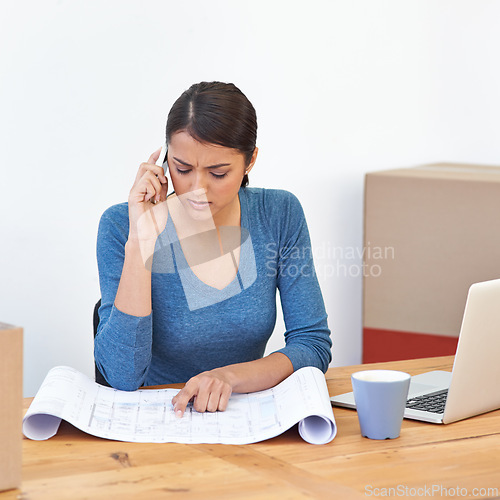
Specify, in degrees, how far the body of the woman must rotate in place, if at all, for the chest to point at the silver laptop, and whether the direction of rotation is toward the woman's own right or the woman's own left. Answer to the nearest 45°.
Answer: approximately 45° to the woman's own left

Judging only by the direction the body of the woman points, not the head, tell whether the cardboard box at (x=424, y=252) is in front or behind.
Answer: behind

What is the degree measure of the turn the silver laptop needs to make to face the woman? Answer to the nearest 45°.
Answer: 0° — it already faces them

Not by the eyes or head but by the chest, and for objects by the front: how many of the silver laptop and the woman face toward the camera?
1

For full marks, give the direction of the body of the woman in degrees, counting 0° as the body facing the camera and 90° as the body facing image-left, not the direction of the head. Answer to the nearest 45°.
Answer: approximately 0°

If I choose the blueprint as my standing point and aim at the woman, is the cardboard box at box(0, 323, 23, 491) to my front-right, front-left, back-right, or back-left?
back-left
